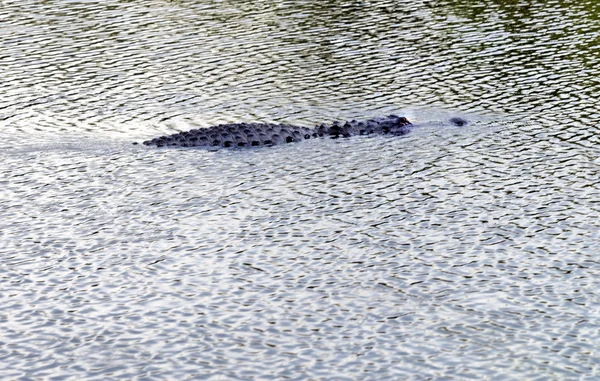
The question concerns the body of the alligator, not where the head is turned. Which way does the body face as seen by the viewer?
to the viewer's right
